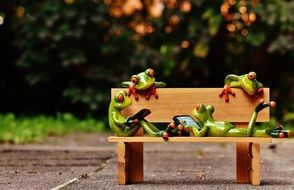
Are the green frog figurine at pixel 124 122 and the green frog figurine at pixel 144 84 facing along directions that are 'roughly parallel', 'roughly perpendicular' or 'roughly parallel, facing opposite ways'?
roughly perpendicular

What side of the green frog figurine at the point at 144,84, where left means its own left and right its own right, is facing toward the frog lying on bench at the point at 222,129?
left

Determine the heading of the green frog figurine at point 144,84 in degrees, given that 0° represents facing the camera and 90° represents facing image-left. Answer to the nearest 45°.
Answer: approximately 0°

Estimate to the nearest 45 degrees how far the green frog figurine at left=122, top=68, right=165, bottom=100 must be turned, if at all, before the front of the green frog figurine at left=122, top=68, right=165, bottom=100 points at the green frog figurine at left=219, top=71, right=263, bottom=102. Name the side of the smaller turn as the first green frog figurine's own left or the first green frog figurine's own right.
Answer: approximately 90° to the first green frog figurine's own left
